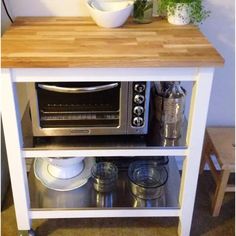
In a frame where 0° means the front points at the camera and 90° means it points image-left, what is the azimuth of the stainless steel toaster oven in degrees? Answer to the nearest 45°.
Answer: approximately 0°
